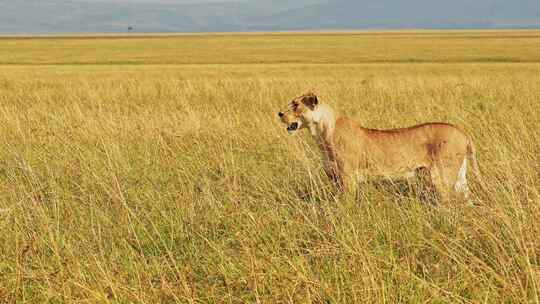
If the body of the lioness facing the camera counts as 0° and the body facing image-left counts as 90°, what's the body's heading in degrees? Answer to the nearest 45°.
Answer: approximately 90°
